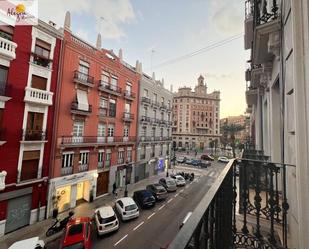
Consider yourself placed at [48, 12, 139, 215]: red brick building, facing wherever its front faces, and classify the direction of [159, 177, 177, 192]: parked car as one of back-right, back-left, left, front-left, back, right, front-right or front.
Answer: front-left

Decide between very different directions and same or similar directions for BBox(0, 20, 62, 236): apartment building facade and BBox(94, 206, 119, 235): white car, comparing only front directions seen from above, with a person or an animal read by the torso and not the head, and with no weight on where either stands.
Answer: very different directions

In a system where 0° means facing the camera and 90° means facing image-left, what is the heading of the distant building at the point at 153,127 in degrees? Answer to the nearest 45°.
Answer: approximately 315°

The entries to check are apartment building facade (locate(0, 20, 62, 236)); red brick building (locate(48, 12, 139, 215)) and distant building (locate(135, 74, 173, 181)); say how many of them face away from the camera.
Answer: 0

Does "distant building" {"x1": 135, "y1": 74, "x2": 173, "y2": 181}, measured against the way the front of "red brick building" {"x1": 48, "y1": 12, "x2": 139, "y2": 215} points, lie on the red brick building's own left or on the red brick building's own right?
on the red brick building's own left

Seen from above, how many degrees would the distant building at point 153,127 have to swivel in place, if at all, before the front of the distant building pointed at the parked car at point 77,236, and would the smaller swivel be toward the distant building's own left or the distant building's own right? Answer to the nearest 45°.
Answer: approximately 45° to the distant building's own right
